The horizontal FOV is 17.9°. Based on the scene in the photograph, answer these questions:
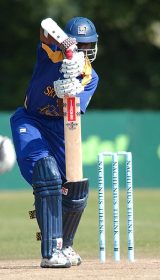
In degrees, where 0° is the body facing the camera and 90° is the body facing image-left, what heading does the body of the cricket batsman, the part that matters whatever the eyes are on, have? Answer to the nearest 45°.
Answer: approximately 315°
